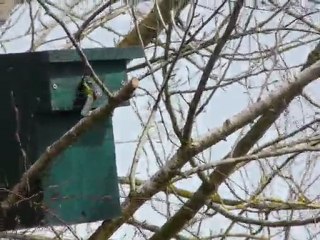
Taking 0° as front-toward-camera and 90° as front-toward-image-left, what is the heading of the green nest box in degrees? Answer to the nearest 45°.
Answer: approximately 315°
